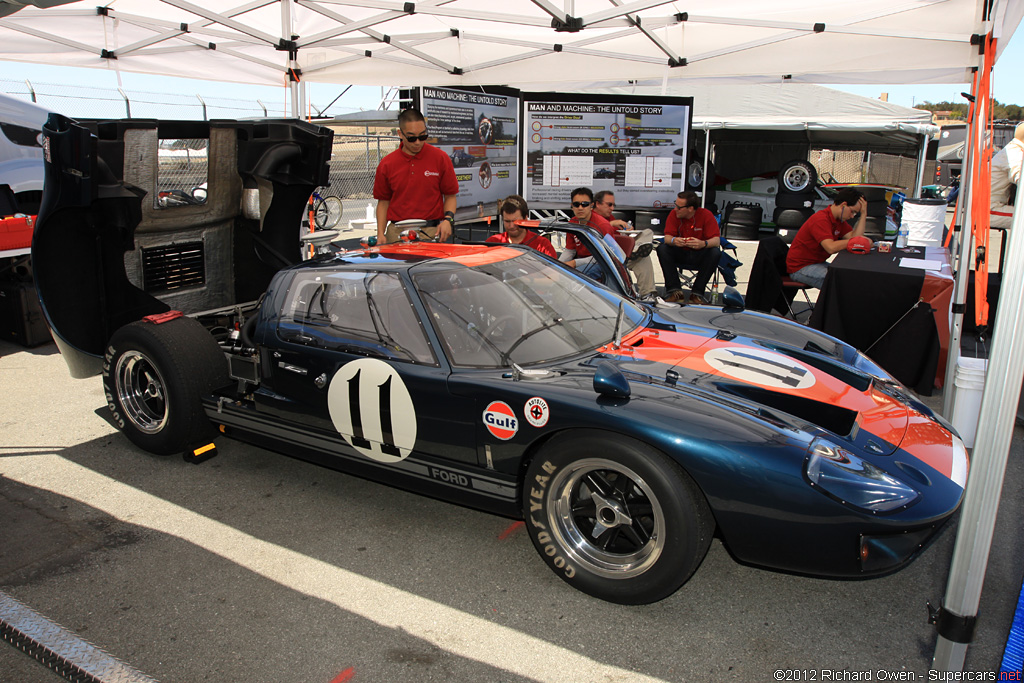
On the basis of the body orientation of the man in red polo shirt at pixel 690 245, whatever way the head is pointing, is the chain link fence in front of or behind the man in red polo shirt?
behind

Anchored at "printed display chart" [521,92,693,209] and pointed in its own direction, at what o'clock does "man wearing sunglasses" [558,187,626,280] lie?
The man wearing sunglasses is roughly at 12 o'clock from the printed display chart.

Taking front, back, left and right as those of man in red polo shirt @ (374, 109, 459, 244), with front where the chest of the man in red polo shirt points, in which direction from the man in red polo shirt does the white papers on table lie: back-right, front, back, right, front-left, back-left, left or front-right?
left

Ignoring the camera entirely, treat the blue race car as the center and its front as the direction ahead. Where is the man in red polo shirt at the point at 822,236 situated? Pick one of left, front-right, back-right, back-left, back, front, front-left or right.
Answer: left

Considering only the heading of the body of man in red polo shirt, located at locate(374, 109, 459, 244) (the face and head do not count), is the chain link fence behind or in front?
behind

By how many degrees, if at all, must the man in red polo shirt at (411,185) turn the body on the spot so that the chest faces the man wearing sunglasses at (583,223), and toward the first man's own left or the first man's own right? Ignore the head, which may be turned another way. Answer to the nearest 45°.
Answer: approximately 90° to the first man's own left

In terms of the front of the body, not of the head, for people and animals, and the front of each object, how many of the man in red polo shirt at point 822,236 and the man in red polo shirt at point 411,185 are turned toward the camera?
1

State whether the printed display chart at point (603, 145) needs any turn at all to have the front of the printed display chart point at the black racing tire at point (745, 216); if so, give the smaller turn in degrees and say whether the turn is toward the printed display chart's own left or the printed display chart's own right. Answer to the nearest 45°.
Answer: approximately 135° to the printed display chart's own left
